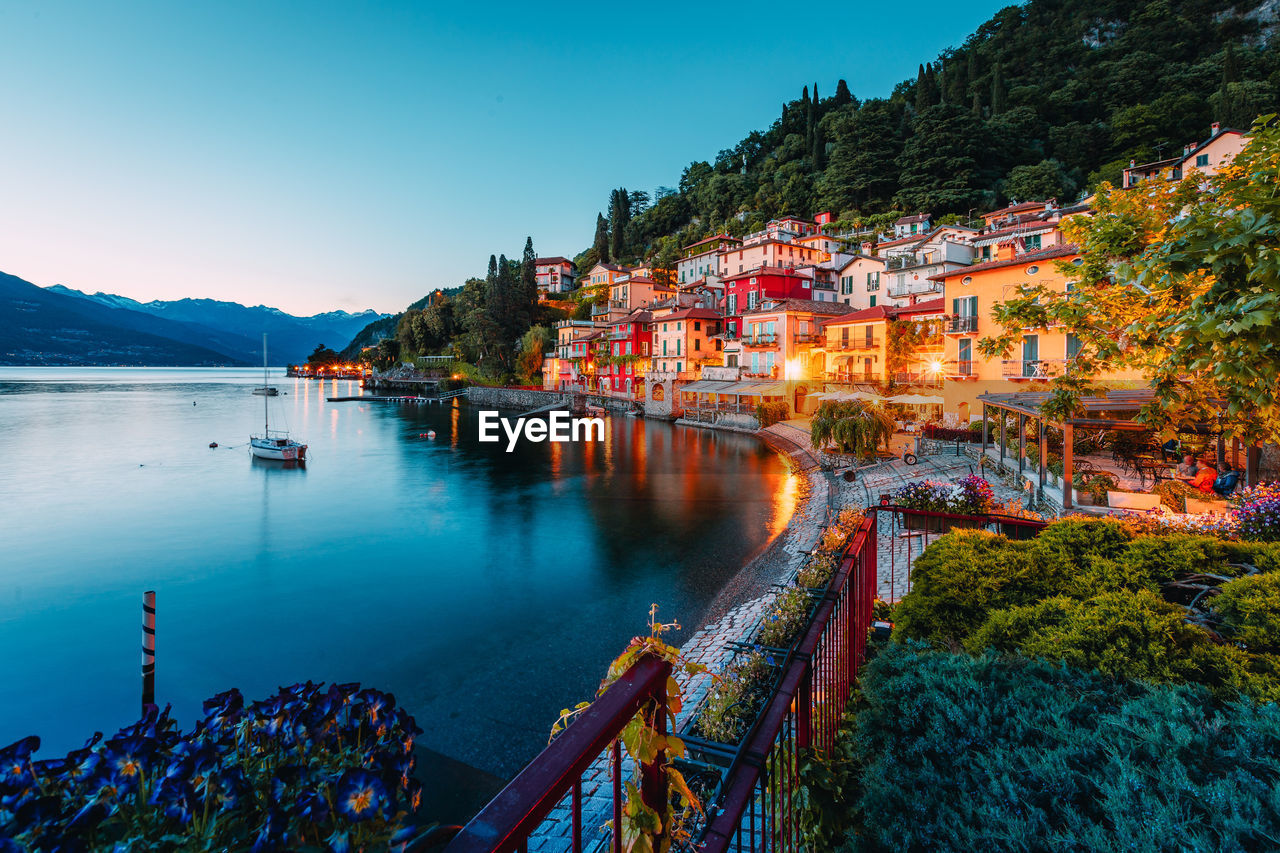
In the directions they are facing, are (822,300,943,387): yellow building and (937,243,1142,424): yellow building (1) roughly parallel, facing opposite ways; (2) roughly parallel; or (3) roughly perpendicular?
roughly parallel

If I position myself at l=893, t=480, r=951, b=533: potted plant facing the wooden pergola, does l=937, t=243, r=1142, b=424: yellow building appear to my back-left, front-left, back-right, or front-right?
front-left

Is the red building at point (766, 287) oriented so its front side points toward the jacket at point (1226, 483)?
no

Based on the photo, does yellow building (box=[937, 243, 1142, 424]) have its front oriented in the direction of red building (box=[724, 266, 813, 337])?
no

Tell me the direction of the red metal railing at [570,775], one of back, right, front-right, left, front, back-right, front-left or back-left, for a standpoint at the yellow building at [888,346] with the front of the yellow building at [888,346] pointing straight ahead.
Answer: front-left

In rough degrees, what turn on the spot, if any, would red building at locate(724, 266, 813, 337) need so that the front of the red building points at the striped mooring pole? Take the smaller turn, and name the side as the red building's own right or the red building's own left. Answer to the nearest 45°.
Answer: approximately 45° to the red building's own left

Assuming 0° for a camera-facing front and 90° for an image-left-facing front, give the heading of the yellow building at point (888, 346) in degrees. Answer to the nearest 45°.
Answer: approximately 45°

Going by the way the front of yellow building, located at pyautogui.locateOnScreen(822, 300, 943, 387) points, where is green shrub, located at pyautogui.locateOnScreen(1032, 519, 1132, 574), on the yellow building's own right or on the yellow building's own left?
on the yellow building's own left

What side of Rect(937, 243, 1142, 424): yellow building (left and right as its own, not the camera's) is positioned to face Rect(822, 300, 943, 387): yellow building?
right

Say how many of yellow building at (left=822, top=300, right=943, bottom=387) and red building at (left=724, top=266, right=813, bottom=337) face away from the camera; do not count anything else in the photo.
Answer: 0

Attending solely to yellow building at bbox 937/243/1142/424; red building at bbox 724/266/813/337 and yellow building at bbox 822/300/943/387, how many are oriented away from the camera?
0

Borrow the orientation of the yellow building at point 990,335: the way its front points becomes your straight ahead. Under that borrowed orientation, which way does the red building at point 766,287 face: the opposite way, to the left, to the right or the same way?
the same way

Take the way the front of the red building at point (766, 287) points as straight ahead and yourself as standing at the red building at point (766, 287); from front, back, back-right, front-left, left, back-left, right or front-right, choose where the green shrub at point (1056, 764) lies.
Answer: front-left

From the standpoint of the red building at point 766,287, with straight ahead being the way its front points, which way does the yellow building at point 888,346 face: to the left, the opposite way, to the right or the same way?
the same way

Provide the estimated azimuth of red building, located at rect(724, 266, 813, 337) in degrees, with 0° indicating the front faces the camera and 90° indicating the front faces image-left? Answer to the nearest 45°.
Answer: approximately 45°

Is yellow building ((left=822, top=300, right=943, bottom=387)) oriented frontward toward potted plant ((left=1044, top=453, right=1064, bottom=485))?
no
